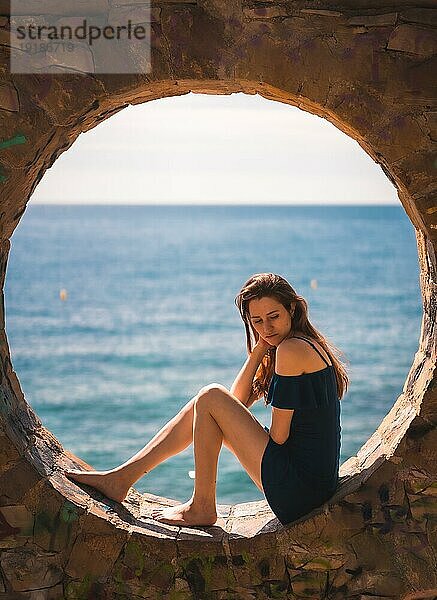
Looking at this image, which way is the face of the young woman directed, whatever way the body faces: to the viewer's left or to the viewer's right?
to the viewer's left

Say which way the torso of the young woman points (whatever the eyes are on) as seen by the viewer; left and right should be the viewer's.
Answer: facing to the left of the viewer
